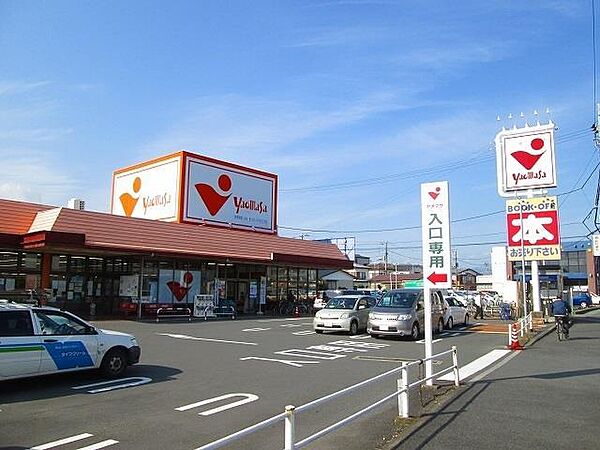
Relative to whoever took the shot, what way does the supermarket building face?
facing the viewer and to the right of the viewer

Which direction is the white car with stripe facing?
to the viewer's right

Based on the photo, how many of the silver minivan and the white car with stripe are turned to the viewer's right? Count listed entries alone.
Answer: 1

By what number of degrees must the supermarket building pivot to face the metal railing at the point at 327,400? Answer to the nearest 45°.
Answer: approximately 45° to its right

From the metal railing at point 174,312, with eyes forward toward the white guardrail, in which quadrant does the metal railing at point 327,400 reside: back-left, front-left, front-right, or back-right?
front-right

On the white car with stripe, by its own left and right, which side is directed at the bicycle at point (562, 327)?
front

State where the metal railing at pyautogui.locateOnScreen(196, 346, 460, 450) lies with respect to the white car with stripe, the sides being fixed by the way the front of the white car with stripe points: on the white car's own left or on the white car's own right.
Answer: on the white car's own right

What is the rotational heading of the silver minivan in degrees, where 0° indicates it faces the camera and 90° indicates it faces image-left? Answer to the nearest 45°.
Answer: approximately 45°

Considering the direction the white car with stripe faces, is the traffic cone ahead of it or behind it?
ahead
